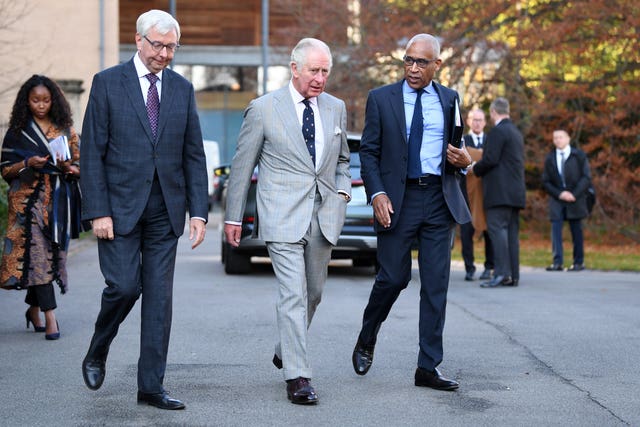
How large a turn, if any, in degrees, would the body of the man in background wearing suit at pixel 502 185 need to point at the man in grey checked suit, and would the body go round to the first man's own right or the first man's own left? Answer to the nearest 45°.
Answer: approximately 135° to the first man's own left

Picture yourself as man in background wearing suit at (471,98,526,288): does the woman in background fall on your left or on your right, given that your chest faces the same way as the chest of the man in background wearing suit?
on your left

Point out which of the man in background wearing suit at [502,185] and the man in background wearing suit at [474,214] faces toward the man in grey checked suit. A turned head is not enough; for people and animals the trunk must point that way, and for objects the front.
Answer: the man in background wearing suit at [474,214]

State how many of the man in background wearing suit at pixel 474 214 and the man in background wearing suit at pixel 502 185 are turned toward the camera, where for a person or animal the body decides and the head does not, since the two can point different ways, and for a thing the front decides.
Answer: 1

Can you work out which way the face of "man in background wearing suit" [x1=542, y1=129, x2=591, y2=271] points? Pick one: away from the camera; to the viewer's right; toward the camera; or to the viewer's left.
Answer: toward the camera

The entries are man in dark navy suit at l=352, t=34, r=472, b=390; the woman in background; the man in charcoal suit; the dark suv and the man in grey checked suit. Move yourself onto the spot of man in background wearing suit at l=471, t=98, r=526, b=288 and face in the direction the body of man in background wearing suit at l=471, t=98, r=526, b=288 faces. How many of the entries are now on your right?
0

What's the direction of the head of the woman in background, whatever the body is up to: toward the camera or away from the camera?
toward the camera

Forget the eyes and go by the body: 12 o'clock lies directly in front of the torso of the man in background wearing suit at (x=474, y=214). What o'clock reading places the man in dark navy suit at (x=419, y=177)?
The man in dark navy suit is roughly at 12 o'clock from the man in background wearing suit.

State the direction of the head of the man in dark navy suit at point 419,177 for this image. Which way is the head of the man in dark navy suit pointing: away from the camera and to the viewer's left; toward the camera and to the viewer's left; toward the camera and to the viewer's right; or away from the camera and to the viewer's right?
toward the camera and to the viewer's left

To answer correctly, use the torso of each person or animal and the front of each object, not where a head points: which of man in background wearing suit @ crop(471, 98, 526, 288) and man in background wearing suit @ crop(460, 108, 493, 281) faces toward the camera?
man in background wearing suit @ crop(460, 108, 493, 281)

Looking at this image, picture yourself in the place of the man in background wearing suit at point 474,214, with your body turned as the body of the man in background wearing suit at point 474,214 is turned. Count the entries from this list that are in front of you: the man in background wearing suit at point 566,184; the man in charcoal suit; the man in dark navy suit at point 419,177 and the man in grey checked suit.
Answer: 3

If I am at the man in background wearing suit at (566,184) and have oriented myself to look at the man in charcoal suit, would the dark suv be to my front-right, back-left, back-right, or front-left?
front-right

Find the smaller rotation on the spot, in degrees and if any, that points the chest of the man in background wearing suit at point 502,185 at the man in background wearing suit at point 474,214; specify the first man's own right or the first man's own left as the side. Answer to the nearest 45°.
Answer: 0° — they already face them

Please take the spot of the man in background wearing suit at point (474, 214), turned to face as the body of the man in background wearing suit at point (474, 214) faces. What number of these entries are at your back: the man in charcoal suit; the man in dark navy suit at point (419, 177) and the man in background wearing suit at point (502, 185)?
0

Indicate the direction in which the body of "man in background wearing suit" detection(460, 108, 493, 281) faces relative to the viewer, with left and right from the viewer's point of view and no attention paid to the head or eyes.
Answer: facing the viewer

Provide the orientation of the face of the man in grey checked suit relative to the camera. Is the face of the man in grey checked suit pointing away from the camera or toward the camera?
toward the camera

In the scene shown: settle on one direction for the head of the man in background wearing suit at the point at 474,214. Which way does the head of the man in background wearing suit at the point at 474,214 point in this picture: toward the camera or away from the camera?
toward the camera

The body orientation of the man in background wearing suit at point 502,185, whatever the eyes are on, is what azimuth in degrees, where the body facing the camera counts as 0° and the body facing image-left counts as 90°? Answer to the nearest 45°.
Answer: approximately 135°

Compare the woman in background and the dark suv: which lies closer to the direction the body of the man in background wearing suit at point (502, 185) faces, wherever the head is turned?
the dark suv
